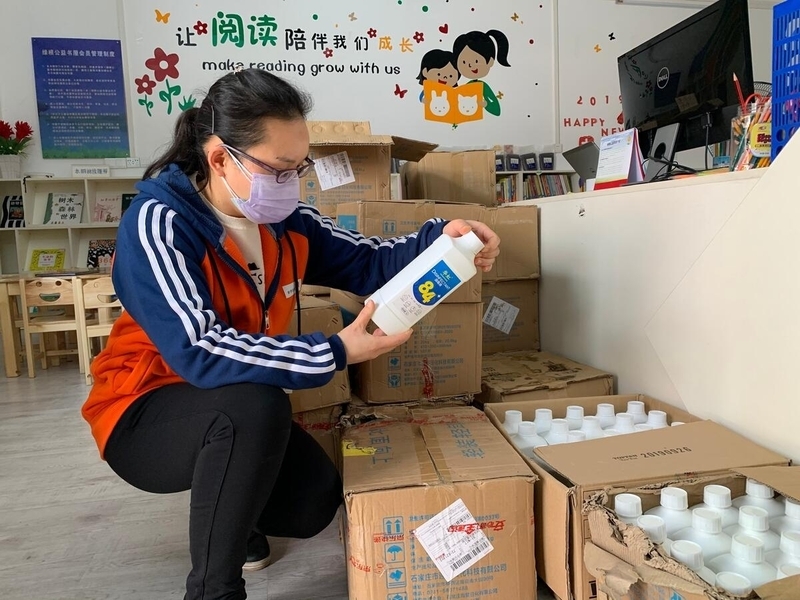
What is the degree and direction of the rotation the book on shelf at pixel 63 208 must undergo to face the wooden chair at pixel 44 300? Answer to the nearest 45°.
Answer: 0° — it already faces it

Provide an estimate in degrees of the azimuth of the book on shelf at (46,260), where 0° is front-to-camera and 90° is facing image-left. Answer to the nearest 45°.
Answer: approximately 0°

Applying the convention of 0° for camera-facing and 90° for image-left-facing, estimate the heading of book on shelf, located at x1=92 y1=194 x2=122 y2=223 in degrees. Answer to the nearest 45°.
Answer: approximately 0°
